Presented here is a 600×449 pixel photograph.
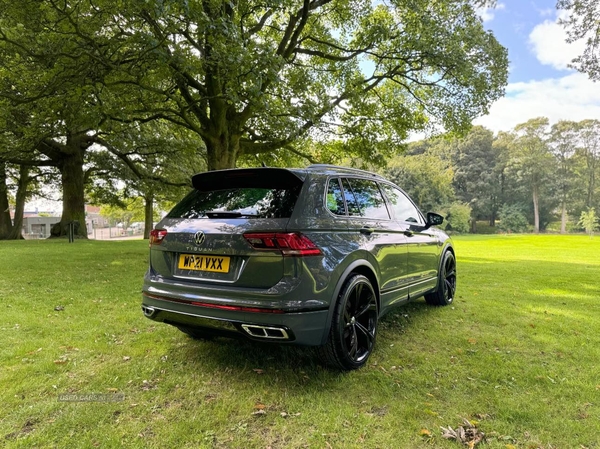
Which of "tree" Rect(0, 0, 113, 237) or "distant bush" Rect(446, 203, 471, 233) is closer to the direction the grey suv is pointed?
the distant bush

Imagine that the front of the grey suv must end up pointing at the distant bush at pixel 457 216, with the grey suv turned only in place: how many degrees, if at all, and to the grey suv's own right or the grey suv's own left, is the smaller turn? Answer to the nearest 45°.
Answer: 0° — it already faces it

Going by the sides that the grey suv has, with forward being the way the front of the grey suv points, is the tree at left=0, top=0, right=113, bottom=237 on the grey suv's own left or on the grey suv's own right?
on the grey suv's own left

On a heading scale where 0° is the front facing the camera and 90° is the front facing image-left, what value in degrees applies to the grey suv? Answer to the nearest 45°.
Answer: approximately 225°

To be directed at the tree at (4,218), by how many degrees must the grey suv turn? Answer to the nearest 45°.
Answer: approximately 90° to its left

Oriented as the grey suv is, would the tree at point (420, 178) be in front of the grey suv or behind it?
in front
